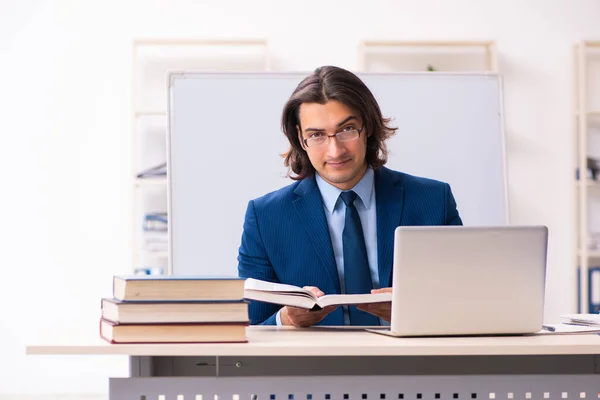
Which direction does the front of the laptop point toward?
away from the camera

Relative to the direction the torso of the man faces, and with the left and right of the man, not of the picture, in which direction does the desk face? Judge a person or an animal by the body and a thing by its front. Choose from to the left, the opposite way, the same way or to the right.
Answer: the opposite way

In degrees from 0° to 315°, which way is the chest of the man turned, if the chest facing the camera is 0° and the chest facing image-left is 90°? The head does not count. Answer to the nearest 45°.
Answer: approximately 0°

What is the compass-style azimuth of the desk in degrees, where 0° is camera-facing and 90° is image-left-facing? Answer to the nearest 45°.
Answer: approximately 180°

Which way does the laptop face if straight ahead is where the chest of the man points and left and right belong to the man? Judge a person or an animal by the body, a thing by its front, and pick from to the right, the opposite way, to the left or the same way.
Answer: the opposite way

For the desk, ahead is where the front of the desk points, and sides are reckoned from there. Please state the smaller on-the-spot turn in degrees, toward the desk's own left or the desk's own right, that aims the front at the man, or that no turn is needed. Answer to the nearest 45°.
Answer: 0° — it already faces them

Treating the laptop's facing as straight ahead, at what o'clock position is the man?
The man is roughly at 11 o'clock from the laptop.

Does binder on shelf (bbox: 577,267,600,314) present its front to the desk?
yes

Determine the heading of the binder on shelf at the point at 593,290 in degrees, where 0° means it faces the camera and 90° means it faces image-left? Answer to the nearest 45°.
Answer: approximately 0°

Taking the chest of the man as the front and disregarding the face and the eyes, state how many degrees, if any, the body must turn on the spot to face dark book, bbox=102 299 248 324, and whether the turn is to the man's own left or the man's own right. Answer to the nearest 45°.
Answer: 0° — they already face it
